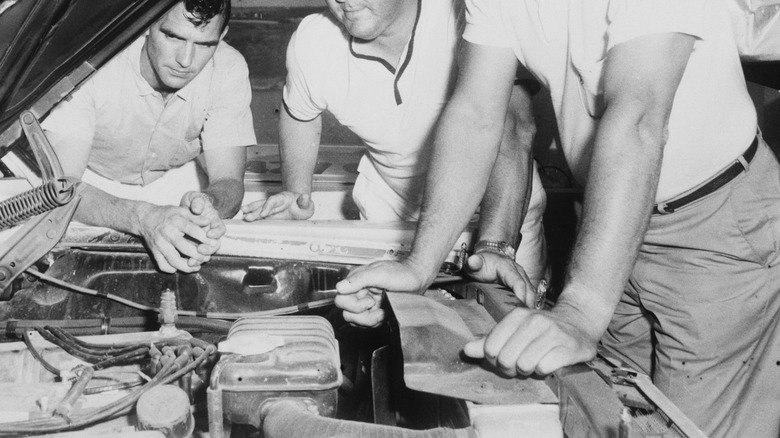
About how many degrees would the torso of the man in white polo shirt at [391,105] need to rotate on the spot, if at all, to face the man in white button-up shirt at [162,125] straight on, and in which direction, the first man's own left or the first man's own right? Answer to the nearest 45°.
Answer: approximately 90° to the first man's own right

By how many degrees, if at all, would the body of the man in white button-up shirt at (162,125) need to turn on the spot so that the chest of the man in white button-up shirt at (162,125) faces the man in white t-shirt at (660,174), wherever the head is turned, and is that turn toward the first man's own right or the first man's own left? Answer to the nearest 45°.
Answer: approximately 45° to the first man's own left

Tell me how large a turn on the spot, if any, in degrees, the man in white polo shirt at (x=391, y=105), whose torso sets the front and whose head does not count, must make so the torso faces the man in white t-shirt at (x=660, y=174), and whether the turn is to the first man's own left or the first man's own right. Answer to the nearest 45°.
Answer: approximately 45° to the first man's own left

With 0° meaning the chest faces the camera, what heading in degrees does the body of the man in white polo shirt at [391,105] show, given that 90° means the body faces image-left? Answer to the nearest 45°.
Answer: approximately 0°

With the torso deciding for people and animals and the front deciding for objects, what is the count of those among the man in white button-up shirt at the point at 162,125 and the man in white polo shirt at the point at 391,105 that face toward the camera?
2

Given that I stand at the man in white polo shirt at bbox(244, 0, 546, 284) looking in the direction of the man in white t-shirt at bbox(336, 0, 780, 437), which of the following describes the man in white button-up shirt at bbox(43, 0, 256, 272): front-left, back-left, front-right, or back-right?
back-right

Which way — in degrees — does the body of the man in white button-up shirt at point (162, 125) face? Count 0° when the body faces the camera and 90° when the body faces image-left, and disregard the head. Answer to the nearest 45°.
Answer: approximately 0°
